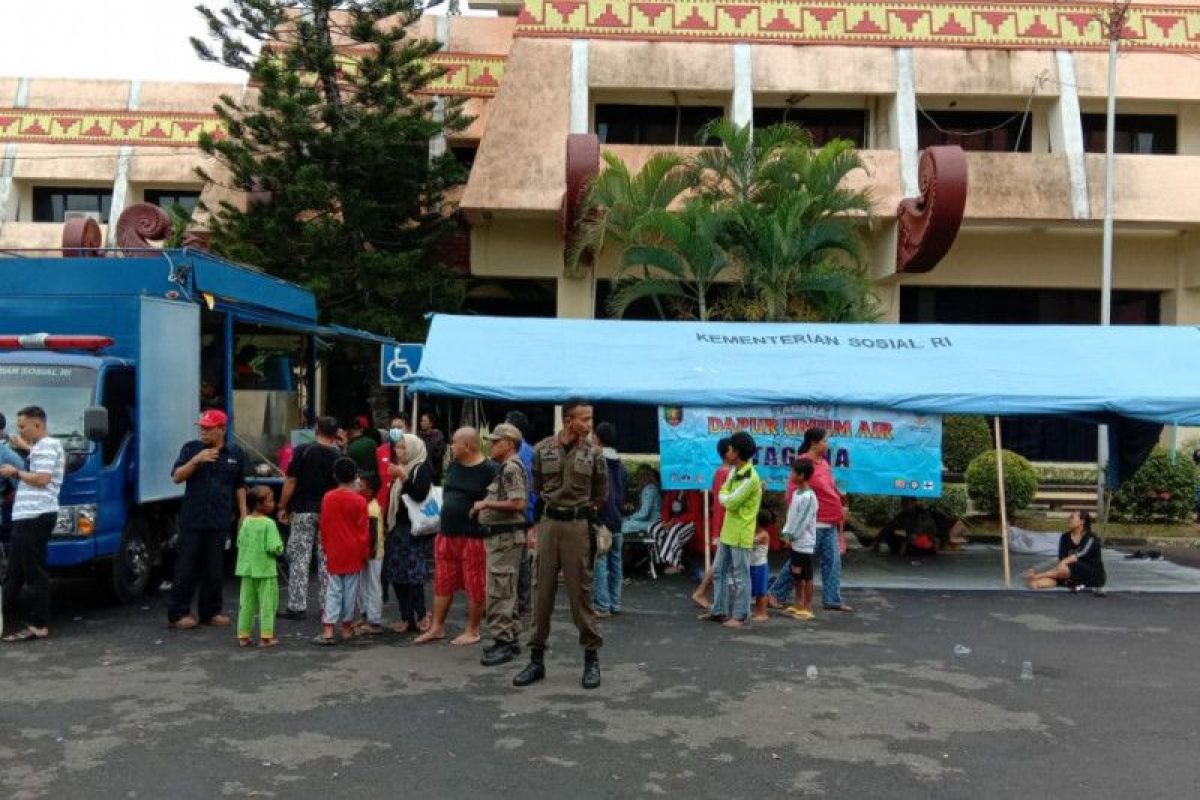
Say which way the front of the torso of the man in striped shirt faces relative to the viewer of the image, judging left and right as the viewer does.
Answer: facing to the left of the viewer

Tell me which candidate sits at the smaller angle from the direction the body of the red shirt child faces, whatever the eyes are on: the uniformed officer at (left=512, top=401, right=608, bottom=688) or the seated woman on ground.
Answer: the seated woman on ground

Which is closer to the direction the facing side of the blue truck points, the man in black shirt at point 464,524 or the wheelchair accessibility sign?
the man in black shirt

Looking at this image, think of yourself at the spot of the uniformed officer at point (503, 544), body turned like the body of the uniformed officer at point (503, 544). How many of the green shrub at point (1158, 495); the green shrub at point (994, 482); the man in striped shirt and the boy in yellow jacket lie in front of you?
1

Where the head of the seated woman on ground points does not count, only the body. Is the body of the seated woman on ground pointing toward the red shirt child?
yes

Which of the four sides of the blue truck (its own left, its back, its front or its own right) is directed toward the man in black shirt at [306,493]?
left

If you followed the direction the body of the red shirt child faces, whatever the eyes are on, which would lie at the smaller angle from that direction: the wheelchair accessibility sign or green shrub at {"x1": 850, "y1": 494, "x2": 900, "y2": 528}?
the wheelchair accessibility sign

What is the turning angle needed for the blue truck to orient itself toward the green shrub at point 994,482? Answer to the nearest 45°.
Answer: approximately 135° to its left

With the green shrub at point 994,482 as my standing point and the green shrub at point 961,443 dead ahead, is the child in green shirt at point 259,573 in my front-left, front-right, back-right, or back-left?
back-left

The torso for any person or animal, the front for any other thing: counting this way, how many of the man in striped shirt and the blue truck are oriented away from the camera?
0

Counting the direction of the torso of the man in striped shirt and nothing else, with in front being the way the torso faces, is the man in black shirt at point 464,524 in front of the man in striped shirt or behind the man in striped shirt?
behind

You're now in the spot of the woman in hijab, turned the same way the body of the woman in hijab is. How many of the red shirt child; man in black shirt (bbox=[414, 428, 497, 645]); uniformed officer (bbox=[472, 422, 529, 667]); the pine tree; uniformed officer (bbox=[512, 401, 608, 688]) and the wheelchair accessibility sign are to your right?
2

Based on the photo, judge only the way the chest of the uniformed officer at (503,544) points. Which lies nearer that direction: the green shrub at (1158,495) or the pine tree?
the pine tree

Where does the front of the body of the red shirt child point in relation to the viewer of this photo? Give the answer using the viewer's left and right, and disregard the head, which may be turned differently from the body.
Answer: facing away from the viewer

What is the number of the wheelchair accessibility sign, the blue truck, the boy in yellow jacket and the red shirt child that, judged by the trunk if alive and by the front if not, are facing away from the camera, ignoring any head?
1

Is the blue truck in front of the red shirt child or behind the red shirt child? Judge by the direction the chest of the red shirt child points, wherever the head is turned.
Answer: in front
